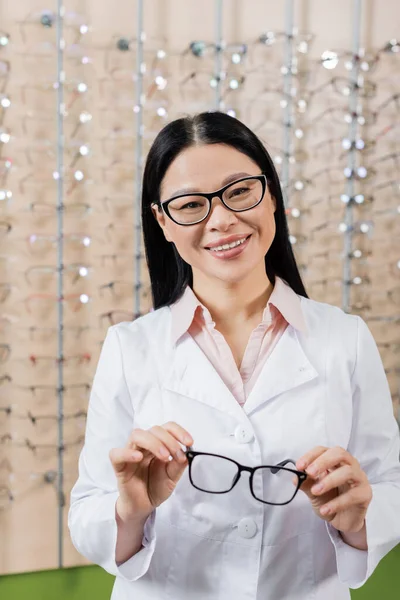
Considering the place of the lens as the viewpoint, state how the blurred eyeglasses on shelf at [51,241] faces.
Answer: facing the viewer

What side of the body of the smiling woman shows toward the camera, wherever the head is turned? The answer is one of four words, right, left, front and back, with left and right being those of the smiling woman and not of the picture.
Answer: front

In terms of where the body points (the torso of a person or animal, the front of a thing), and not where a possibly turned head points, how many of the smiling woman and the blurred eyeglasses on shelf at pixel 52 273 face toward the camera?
2

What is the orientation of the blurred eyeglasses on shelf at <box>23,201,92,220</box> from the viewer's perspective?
toward the camera

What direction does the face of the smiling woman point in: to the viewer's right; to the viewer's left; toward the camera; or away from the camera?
toward the camera

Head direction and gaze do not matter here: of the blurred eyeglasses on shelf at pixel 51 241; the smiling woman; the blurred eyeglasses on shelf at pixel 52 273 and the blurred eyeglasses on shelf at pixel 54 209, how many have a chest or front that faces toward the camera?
4

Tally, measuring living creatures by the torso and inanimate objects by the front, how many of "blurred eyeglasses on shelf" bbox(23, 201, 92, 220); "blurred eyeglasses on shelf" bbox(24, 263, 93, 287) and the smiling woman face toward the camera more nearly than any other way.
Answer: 3

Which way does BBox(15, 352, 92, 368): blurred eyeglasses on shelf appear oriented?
toward the camera

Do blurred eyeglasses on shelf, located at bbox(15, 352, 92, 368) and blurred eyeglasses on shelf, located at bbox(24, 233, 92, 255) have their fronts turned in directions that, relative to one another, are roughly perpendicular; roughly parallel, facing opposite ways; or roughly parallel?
roughly parallel

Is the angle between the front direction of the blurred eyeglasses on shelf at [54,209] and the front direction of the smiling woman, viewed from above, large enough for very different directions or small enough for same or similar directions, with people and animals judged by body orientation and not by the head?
same or similar directions
